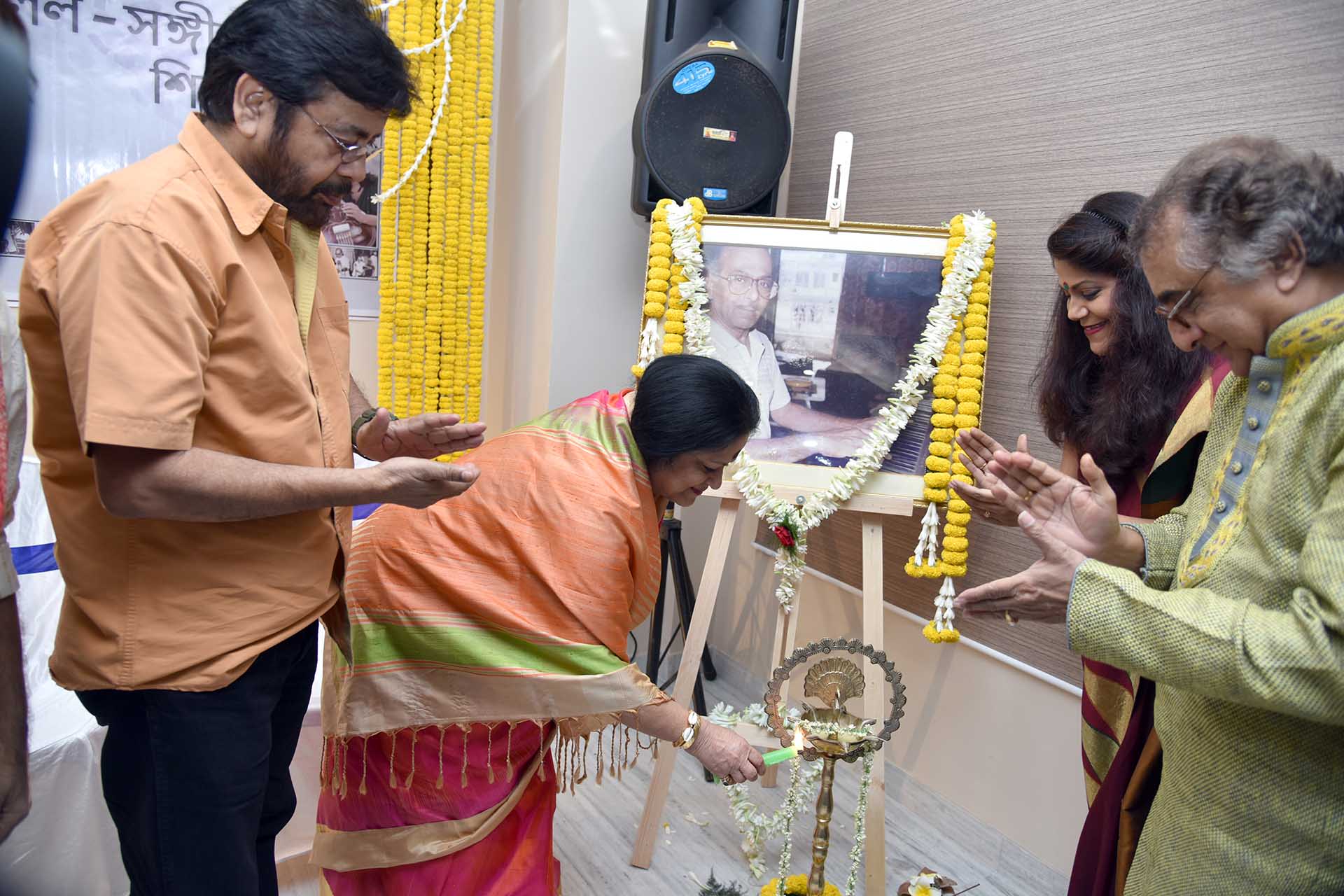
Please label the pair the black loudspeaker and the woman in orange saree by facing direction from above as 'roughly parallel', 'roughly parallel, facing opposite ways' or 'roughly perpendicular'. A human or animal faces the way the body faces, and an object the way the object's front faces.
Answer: roughly perpendicular

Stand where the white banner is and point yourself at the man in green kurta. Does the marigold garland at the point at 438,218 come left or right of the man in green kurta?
left

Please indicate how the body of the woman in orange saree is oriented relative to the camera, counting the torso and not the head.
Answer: to the viewer's right

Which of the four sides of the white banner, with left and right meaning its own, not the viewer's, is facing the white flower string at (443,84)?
left

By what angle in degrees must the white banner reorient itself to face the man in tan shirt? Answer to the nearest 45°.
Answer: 0° — it already faces them

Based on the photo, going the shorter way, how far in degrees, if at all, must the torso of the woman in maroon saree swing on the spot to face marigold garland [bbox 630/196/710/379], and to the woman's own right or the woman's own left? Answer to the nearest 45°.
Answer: approximately 45° to the woman's own right

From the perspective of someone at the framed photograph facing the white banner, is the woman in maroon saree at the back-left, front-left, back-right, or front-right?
back-left

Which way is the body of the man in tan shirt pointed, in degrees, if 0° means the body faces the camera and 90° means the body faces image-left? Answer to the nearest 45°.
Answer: approximately 270°
